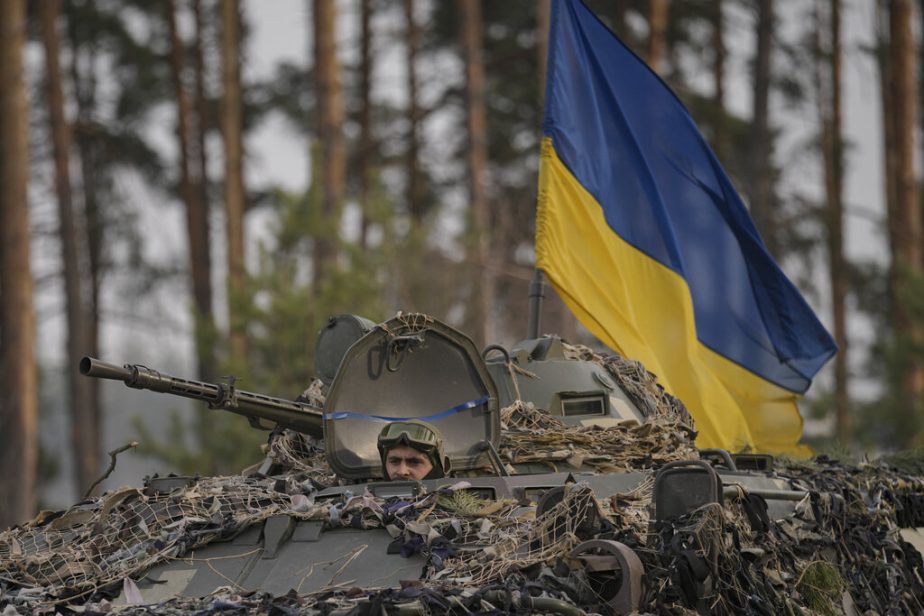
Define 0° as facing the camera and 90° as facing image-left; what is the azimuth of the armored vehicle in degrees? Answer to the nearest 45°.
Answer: approximately 45°
